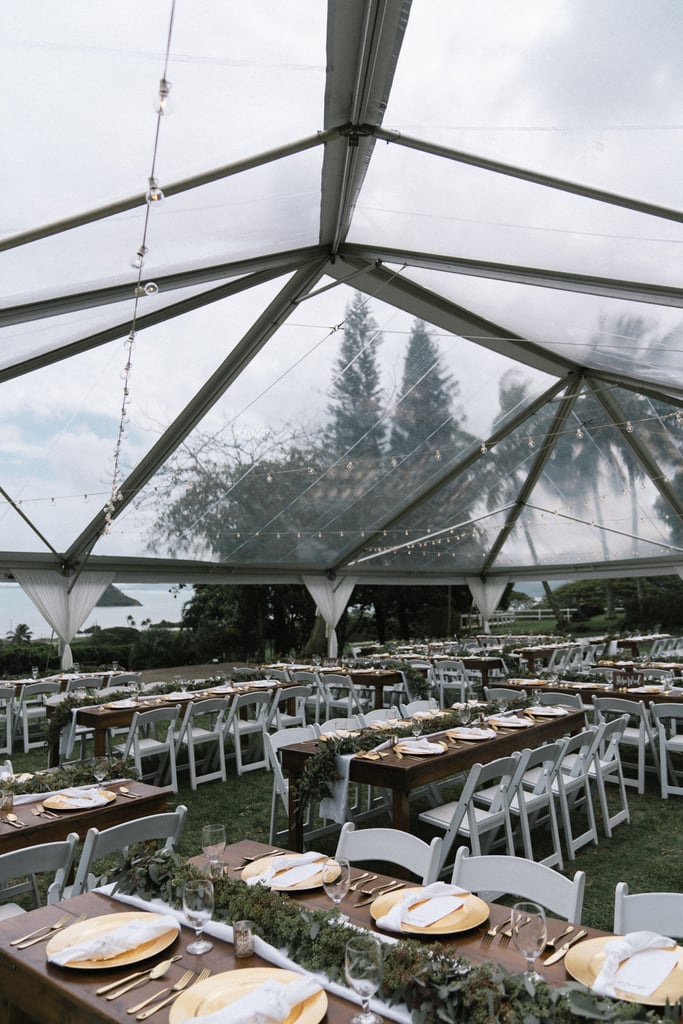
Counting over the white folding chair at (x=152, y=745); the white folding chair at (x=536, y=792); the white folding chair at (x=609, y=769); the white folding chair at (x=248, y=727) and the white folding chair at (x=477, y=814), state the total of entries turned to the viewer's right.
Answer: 0

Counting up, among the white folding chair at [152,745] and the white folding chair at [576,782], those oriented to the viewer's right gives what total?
0

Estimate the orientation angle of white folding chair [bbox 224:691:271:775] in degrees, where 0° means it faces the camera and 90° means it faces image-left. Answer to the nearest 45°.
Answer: approximately 135°

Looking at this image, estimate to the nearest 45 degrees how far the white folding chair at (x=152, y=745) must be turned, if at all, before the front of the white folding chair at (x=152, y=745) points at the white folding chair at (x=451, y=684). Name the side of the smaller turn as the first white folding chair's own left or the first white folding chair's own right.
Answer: approximately 90° to the first white folding chair's own right

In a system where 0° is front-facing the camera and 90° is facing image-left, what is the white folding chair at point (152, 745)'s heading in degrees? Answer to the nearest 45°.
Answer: approximately 135°

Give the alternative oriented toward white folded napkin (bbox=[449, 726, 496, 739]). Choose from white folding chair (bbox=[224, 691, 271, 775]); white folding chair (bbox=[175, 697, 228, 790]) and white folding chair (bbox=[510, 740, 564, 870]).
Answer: white folding chair (bbox=[510, 740, 564, 870])

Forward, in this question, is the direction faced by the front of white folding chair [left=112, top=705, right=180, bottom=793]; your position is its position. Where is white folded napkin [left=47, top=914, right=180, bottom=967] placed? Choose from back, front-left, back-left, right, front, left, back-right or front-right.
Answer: back-left

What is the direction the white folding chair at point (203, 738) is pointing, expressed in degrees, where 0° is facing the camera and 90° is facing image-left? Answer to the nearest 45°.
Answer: approximately 135°

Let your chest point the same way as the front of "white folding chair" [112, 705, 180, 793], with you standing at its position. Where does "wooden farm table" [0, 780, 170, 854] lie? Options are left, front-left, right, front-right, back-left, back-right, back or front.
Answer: back-left

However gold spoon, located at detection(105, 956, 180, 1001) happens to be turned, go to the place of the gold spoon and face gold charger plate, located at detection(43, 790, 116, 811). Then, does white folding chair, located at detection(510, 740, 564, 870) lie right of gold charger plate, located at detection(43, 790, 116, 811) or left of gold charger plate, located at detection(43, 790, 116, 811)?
right

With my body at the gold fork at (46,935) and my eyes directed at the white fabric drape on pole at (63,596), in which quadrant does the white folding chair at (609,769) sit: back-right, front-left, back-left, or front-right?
front-right

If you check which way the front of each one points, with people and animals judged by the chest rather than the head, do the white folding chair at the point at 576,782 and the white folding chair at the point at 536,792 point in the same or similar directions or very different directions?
same or similar directions

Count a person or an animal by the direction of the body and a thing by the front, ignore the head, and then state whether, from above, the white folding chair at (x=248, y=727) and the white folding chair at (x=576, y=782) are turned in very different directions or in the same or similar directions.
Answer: same or similar directions

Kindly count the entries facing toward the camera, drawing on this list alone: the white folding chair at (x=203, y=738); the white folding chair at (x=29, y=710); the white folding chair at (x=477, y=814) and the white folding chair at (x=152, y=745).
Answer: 0

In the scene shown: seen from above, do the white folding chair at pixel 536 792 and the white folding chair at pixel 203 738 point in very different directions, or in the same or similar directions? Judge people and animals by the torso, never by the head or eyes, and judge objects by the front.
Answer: same or similar directions

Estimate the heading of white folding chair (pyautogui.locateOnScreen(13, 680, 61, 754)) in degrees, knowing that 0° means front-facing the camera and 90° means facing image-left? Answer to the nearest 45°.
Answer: approximately 135°

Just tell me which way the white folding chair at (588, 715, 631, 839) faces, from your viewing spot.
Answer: facing away from the viewer and to the left of the viewer
